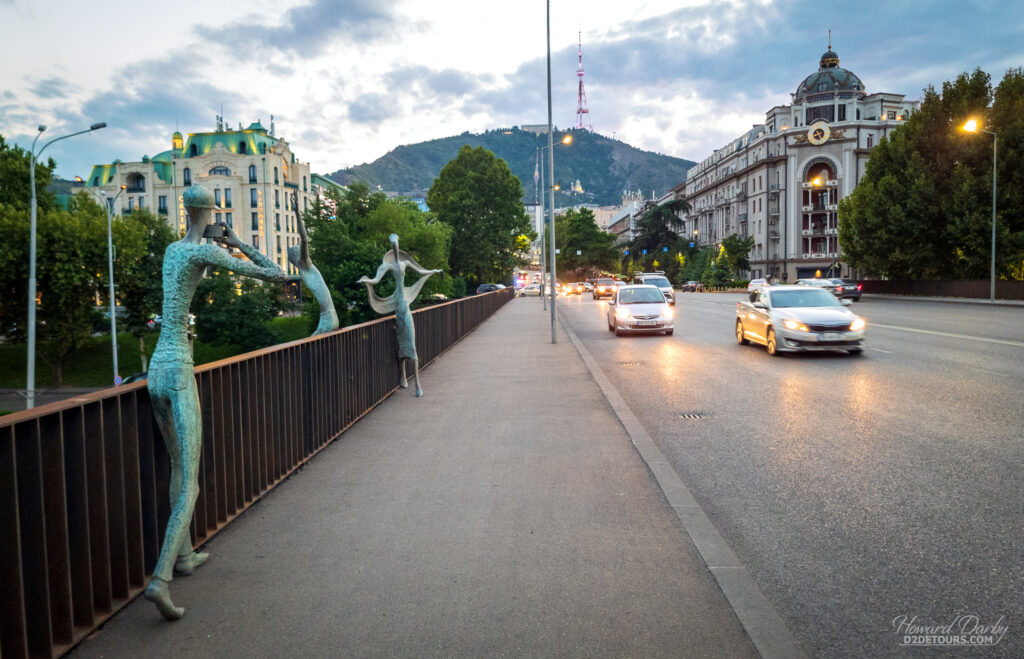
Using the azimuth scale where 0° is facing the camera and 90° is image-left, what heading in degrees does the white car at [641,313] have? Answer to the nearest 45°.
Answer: approximately 0°

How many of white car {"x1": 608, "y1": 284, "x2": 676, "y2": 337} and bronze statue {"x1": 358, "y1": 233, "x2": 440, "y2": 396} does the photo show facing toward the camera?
2

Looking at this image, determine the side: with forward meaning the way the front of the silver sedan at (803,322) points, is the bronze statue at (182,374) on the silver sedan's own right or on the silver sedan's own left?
on the silver sedan's own right

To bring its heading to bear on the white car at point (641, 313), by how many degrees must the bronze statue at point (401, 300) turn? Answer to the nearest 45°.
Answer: approximately 135° to its left

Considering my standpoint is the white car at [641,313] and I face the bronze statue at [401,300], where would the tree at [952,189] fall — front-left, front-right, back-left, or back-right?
back-left
